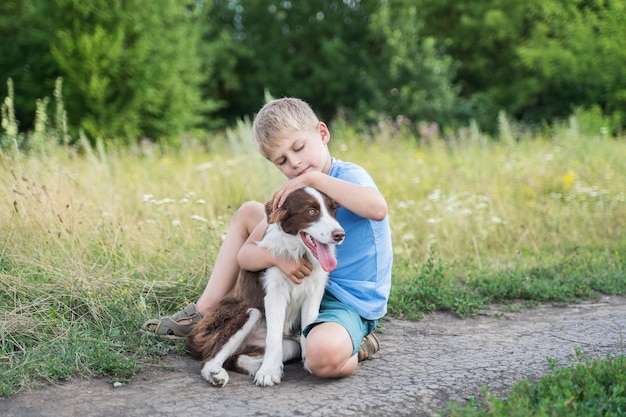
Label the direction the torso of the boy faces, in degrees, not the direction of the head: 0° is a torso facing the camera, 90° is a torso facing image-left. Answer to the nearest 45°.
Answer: approximately 45°

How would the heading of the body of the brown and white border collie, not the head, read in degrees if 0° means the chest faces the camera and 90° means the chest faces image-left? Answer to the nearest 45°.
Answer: approximately 315°

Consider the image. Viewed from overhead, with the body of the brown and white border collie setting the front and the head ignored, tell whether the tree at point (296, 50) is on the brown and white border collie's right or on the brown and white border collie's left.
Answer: on the brown and white border collie's left

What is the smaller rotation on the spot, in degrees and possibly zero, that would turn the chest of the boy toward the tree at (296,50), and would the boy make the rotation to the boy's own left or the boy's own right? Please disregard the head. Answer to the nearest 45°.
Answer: approximately 135° to the boy's own right

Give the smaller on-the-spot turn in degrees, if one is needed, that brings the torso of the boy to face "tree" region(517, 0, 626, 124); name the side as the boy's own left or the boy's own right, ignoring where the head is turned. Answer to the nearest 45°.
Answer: approximately 180°

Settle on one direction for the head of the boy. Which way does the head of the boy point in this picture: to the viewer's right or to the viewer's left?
to the viewer's left

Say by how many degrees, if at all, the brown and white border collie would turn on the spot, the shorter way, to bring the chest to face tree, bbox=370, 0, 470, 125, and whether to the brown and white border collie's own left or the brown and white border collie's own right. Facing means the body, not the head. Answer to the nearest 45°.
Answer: approximately 135° to the brown and white border collie's own left

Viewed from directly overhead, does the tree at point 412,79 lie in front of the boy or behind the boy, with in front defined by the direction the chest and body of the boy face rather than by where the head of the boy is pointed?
behind
